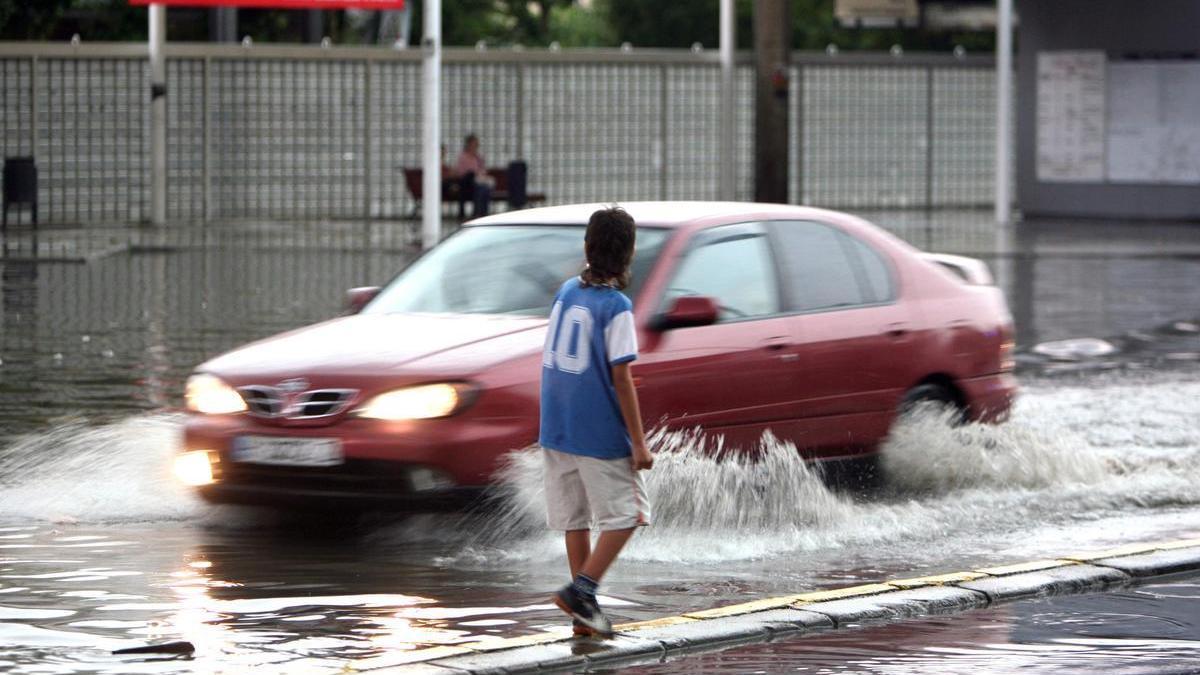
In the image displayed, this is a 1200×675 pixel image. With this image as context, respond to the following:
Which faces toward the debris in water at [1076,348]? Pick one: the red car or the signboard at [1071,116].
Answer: the signboard

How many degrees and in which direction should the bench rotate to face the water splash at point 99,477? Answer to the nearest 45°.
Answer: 0° — it already faces it

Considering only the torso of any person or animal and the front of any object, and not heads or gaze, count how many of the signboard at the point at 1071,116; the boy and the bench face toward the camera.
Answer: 2

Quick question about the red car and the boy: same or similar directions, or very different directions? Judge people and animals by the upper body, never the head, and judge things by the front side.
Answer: very different directions

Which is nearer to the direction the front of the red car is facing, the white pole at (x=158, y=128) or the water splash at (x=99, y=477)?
the water splash

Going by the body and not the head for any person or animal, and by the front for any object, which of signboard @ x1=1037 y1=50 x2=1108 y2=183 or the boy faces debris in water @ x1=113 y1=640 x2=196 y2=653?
the signboard

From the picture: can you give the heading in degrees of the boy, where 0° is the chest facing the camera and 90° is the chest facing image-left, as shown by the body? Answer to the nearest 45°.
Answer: approximately 225°
